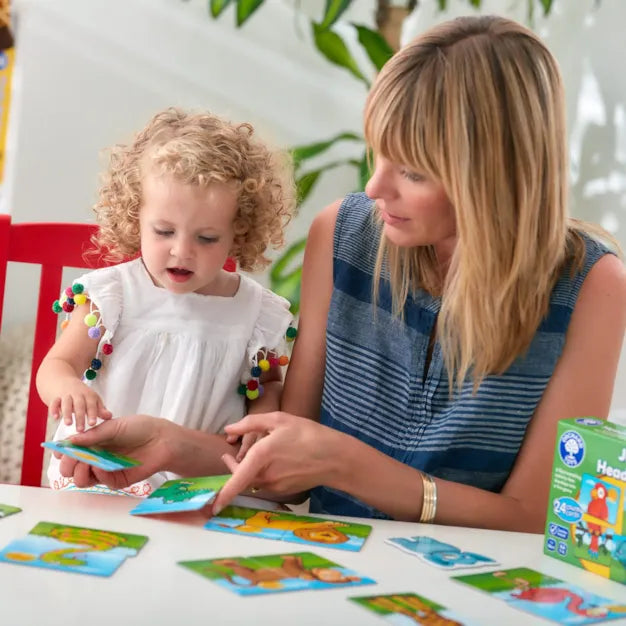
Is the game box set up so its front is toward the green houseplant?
no

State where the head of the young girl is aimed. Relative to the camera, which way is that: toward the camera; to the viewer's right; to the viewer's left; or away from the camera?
toward the camera

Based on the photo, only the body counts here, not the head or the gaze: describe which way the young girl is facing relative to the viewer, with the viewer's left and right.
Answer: facing the viewer

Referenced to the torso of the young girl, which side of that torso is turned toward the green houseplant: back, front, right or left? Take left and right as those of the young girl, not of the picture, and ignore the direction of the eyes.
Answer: back

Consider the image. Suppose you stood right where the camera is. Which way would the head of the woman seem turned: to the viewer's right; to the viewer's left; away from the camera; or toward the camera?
to the viewer's left

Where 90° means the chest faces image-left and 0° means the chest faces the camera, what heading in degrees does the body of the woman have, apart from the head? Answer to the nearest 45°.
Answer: approximately 45°

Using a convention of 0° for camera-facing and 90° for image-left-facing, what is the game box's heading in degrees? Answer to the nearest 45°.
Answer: approximately 45°

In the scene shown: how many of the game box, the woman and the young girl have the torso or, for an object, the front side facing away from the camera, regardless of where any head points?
0
